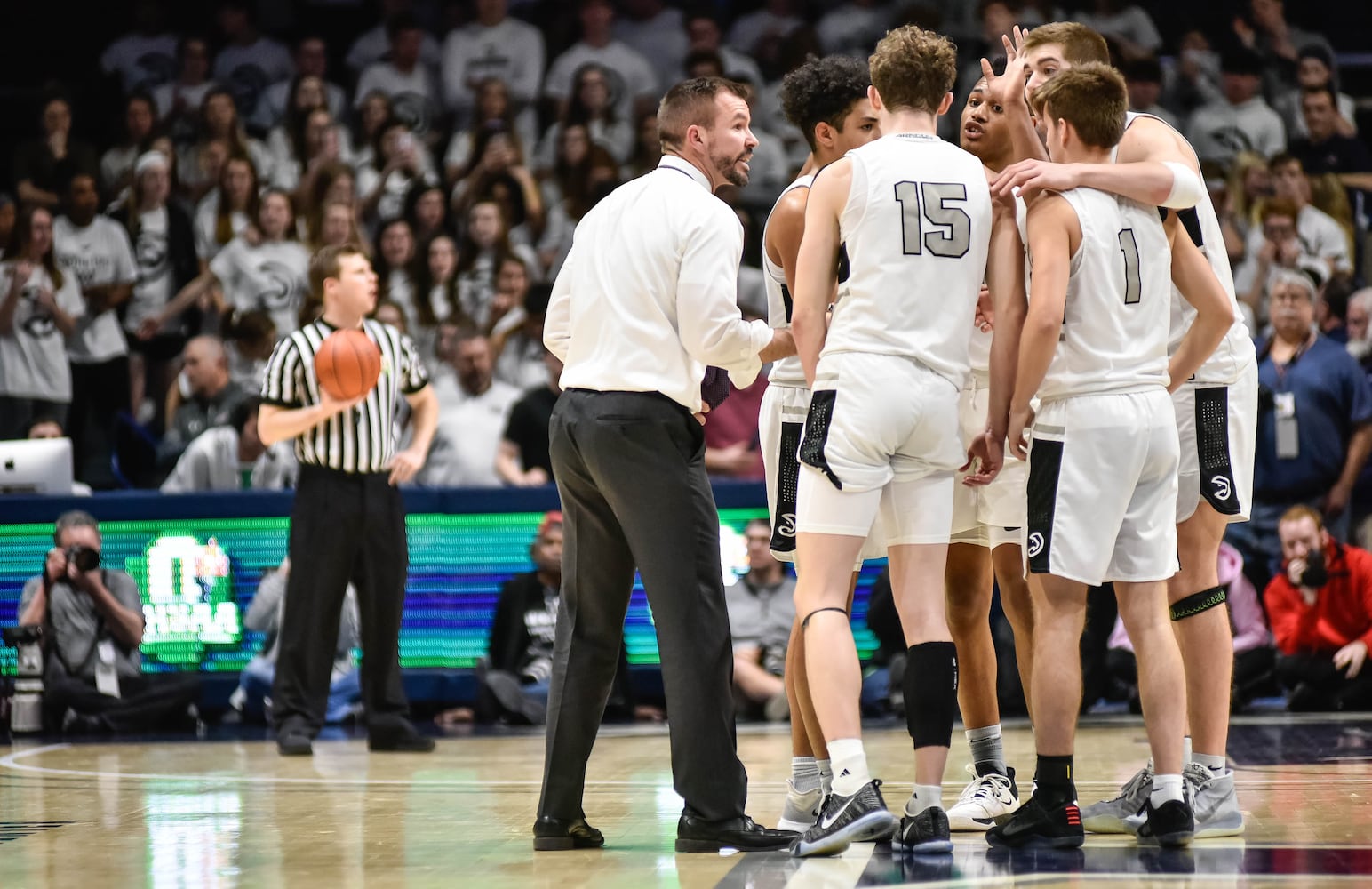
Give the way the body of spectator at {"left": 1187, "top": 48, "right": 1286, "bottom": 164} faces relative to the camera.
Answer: toward the camera

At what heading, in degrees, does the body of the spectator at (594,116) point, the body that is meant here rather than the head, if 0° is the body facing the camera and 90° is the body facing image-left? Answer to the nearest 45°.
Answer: approximately 0°

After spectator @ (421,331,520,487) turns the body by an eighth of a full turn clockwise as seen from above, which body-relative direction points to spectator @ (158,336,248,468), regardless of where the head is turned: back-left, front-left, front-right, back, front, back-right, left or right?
front-right

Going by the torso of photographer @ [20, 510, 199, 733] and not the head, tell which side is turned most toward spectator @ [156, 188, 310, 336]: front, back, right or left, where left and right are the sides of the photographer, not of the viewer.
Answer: back

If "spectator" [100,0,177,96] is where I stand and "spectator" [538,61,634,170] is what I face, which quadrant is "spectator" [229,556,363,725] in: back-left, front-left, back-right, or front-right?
front-right

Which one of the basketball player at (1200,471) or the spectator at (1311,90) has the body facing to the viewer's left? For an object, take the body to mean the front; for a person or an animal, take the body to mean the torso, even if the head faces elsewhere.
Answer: the basketball player

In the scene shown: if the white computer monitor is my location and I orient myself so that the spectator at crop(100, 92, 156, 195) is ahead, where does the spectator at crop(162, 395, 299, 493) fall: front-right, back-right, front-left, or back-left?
front-right

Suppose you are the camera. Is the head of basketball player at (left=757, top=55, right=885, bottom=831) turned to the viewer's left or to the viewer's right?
to the viewer's right

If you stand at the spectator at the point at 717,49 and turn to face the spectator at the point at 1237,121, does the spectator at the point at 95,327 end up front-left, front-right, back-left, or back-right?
back-right

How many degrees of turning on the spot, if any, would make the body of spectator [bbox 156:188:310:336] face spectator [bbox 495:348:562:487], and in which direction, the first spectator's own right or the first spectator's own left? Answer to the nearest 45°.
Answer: approximately 45° to the first spectator's own left

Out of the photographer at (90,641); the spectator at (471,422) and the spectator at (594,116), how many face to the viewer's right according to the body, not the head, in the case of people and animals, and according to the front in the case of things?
0

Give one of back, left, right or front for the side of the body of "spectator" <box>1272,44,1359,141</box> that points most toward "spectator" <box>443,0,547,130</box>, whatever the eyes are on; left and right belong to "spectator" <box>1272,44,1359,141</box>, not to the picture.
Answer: right

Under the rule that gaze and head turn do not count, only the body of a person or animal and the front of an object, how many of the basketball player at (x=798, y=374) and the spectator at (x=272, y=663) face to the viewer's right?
1

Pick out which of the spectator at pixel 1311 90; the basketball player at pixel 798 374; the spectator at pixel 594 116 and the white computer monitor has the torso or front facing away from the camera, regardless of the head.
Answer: the white computer monitor

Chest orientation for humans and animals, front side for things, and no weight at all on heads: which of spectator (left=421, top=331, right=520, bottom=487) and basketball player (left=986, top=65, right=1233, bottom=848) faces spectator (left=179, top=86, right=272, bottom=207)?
the basketball player

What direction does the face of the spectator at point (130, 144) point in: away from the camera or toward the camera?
toward the camera
